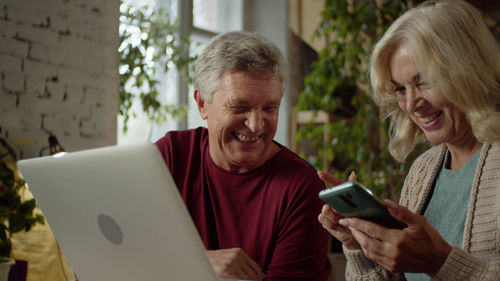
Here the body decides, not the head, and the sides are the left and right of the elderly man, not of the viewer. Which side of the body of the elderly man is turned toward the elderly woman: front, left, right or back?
left

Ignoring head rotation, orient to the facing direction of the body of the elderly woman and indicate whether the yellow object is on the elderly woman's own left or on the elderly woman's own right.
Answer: on the elderly woman's own right

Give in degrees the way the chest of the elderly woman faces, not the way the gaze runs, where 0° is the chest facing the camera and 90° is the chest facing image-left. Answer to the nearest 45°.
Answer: approximately 45°

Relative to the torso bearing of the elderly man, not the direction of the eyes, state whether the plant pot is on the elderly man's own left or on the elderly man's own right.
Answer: on the elderly man's own right

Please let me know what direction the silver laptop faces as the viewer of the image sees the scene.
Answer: facing away from the viewer and to the right of the viewer

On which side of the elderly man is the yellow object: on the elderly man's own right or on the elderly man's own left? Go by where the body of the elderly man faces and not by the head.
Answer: on the elderly man's own right

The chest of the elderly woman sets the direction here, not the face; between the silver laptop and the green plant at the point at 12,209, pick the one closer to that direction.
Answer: the silver laptop

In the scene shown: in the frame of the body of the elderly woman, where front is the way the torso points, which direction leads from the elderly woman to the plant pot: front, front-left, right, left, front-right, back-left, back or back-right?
front-right

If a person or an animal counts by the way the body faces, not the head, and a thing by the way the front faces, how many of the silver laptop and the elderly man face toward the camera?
1

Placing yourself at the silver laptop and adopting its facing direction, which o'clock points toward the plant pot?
The plant pot is roughly at 10 o'clock from the silver laptop.

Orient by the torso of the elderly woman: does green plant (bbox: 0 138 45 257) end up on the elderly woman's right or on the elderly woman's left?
on the elderly woman's right
